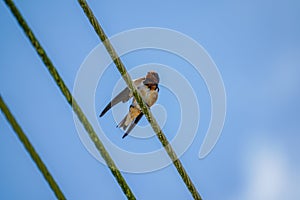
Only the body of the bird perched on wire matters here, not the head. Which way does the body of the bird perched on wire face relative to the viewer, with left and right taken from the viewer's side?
facing the viewer and to the right of the viewer

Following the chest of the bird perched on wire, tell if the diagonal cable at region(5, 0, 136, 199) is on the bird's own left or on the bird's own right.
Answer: on the bird's own right

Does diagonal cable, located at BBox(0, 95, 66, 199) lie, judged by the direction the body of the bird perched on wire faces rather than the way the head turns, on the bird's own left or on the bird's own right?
on the bird's own right
